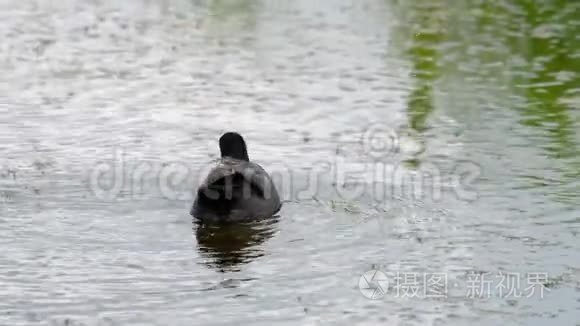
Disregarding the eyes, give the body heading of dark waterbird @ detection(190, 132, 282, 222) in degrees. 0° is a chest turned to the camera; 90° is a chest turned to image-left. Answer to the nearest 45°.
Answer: approximately 180°
